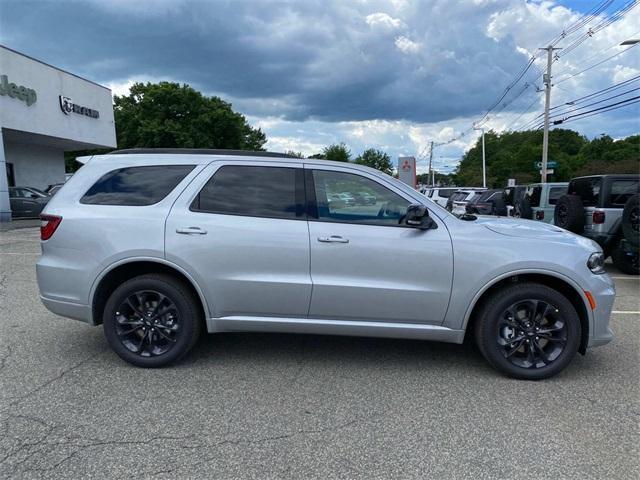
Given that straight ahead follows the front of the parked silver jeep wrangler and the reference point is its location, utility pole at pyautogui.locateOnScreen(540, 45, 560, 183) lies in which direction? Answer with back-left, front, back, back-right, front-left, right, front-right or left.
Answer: front-left

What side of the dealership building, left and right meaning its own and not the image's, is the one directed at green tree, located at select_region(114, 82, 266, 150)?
left

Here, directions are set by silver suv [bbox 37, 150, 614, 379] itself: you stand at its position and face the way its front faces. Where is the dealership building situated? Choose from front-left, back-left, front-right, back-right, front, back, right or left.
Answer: back-left

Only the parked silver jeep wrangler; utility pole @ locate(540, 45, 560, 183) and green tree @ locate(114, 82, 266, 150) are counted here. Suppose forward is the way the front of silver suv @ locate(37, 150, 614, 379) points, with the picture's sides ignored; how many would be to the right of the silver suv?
0

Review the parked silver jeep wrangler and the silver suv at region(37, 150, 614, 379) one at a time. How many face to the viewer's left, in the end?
0

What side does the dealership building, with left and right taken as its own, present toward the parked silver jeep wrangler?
front

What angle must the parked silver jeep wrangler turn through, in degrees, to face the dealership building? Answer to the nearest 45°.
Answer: approximately 135° to its left

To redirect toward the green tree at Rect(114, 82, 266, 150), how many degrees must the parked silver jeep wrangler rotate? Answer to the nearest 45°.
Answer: approximately 90° to its left

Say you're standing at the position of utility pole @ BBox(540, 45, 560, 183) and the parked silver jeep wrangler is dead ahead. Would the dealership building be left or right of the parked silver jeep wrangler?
right

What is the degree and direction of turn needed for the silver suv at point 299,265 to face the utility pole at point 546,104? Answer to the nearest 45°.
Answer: approximately 45° to its left

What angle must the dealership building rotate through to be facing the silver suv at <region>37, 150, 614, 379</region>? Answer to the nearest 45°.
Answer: approximately 45° to its right

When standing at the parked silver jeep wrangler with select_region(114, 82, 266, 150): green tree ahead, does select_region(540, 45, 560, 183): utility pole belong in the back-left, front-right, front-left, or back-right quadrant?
front-right

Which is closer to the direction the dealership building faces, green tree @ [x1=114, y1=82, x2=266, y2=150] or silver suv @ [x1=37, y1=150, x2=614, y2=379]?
the silver suv

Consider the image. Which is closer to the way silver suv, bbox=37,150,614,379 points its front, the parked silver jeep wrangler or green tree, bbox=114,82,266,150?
the parked silver jeep wrangler

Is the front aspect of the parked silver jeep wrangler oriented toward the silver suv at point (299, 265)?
no

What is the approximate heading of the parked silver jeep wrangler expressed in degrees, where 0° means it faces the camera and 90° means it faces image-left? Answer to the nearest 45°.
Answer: approximately 225°

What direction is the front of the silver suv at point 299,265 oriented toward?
to the viewer's right
